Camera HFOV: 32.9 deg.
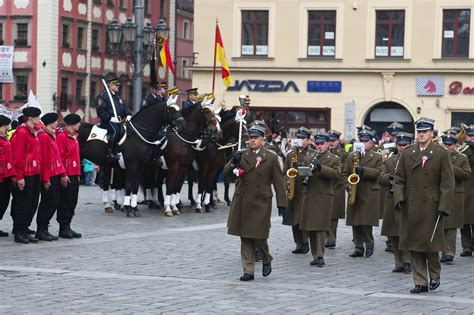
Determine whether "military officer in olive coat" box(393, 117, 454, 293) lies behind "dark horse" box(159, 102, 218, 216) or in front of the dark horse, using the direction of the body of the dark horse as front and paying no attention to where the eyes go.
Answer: in front

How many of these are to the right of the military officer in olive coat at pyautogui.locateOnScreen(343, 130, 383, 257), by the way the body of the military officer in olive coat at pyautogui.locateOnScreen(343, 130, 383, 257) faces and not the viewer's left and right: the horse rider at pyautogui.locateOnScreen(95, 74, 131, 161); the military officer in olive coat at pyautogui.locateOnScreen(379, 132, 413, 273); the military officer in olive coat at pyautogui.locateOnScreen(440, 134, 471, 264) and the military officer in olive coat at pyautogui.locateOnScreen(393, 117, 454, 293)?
1

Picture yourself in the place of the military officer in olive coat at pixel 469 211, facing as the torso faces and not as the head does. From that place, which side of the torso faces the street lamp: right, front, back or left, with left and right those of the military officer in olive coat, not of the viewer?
right

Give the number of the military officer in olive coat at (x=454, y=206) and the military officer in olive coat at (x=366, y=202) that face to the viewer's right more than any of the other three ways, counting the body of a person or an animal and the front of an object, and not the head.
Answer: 0

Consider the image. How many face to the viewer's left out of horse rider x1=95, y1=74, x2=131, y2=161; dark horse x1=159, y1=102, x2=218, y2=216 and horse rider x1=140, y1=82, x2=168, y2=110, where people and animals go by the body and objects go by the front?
0

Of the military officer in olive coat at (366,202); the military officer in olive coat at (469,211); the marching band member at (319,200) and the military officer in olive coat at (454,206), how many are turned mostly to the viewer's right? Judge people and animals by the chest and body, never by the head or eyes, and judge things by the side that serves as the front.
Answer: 0

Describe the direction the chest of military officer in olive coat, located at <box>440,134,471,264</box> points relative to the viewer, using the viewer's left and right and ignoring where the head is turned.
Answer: facing the viewer and to the left of the viewer

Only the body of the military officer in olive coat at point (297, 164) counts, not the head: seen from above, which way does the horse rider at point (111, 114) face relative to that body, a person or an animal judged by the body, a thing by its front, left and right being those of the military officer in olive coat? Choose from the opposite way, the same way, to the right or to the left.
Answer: to the left

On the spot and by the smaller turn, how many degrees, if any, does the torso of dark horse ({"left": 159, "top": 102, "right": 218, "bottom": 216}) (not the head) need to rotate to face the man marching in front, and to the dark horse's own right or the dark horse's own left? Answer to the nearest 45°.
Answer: approximately 45° to the dark horse's own right

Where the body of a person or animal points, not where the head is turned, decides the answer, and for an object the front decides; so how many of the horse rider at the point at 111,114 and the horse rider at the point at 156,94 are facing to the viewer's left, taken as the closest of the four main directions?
0

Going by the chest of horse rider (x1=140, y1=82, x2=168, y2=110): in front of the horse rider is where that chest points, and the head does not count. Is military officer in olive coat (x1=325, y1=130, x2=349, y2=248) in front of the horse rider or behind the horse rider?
in front

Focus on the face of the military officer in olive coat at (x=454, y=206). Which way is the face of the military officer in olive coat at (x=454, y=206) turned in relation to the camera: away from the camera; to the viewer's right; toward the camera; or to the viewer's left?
toward the camera

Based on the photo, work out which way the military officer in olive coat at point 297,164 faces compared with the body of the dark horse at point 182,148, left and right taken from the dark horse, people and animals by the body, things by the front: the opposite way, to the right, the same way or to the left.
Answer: to the right

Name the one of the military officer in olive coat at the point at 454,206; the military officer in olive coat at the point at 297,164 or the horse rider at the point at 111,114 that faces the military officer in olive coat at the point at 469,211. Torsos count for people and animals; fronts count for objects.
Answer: the horse rider

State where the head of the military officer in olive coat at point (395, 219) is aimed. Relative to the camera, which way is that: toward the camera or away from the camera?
toward the camera

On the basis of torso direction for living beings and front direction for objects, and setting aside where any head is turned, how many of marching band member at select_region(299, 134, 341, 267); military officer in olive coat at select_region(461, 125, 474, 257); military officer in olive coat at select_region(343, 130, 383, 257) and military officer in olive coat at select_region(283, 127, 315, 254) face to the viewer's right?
0

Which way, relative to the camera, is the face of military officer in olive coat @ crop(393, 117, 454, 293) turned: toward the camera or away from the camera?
toward the camera
